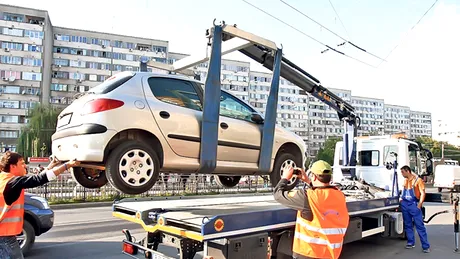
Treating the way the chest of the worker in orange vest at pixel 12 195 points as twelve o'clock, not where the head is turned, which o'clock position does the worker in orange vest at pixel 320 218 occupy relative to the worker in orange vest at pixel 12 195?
the worker in orange vest at pixel 320 218 is roughly at 1 o'clock from the worker in orange vest at pixel 12 195.

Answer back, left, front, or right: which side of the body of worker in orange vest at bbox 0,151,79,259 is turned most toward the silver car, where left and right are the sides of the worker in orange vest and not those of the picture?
front

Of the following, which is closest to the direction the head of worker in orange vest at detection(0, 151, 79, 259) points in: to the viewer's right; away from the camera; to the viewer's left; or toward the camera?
to the viewer's right

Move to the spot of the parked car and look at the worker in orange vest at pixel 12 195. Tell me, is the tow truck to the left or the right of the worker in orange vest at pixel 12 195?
left

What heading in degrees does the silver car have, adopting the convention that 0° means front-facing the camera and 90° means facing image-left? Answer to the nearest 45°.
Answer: approximately 225°

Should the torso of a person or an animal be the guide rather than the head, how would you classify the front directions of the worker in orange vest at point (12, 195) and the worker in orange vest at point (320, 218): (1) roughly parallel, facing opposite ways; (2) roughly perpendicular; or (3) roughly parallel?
roughly perpendicular

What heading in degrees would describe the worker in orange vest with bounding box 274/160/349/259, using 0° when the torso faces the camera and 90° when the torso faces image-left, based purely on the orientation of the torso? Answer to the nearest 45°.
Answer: approximately 135°

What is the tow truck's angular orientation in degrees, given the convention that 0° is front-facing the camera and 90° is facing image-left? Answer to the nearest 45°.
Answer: approximately 225°

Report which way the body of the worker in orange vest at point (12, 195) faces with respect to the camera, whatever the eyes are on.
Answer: to the viewer's right

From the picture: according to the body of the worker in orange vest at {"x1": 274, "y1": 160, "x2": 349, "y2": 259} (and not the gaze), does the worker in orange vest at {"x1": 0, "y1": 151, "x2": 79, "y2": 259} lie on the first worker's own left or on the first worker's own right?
on the first worker's own left

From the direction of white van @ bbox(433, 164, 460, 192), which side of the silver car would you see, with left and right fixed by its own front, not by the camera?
front

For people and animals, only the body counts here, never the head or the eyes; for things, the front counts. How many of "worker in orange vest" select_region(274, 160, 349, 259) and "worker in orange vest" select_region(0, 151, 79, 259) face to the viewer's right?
1

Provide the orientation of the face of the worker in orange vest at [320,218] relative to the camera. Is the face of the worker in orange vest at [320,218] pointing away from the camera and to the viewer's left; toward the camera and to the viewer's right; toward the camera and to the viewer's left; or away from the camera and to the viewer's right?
away from the camera and to the viewer's left
